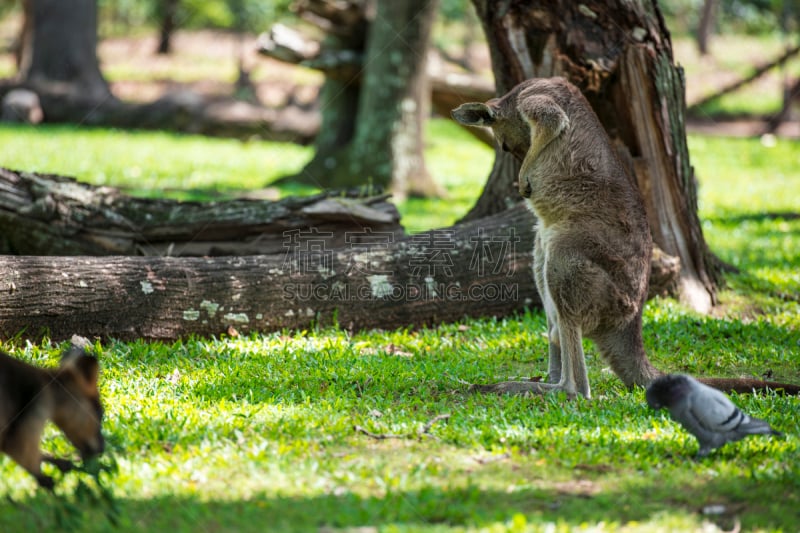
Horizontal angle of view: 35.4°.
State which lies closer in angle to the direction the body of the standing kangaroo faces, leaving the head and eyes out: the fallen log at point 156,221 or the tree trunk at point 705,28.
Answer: the fallen log

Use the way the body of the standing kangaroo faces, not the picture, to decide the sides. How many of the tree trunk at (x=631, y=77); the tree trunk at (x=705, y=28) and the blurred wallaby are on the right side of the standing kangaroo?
2

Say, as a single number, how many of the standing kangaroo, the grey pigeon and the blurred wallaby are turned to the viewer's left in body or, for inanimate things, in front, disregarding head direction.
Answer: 2

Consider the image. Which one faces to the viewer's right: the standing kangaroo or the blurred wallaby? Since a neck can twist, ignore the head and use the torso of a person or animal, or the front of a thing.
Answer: the blurred wallaby

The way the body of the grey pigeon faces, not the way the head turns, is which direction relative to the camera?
to the viewer's left

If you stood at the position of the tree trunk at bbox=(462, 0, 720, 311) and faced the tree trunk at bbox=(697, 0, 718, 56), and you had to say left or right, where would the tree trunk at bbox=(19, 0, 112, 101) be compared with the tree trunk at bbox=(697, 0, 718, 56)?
left

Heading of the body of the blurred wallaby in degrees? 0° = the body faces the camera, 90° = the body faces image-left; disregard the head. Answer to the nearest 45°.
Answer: approximately 270°

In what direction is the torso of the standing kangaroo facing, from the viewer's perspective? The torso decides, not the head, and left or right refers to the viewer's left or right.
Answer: facing to the left of the viewer
